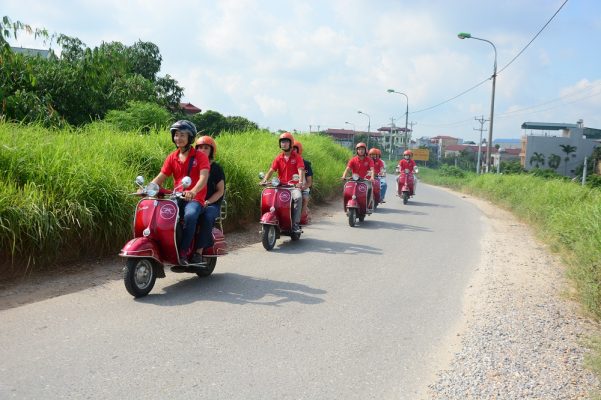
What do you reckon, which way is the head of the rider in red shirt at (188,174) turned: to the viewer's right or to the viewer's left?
to the viewer's left

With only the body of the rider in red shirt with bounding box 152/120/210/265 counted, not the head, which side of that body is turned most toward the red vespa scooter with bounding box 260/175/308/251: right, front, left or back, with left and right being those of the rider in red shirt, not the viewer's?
back

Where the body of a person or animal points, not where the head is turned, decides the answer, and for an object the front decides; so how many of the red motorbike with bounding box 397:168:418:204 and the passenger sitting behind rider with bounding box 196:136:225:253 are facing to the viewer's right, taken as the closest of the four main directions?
0

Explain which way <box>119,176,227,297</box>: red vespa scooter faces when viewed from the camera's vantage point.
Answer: facing the viewer and to the left of the viewer

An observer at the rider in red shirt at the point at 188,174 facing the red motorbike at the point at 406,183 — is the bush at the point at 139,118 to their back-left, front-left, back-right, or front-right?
front-left

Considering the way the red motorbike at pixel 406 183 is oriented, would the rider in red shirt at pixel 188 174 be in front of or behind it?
in front

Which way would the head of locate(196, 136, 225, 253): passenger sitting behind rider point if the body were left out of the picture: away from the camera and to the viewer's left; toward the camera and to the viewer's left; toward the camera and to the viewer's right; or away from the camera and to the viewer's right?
toward the camera and to the viewer's left

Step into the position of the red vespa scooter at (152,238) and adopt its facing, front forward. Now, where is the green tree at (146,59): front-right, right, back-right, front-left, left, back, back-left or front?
back-right

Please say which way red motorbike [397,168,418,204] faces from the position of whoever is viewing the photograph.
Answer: facing the viewer

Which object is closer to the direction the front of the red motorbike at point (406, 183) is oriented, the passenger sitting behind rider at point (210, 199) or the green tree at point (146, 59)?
the passenger sitting behind rider

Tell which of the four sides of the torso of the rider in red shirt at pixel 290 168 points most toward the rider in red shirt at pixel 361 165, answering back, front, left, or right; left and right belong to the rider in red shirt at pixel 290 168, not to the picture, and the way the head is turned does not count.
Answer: back

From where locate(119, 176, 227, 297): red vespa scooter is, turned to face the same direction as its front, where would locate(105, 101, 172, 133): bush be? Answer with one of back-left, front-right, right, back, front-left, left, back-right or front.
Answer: back-right

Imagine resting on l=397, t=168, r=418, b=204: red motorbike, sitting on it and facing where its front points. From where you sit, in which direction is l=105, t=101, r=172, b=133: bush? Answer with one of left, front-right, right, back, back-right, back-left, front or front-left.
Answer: front-right

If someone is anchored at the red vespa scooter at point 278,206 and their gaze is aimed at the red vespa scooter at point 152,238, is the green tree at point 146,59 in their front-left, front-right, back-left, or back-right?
back-right

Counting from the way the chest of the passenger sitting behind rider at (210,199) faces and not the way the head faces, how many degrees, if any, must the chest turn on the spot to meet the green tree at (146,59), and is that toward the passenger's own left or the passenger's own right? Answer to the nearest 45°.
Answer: approximately 135° to the passenger's own right

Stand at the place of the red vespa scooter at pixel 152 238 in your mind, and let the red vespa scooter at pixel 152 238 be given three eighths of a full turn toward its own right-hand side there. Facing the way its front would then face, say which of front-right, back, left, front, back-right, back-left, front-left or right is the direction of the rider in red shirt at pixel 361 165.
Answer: front-right
